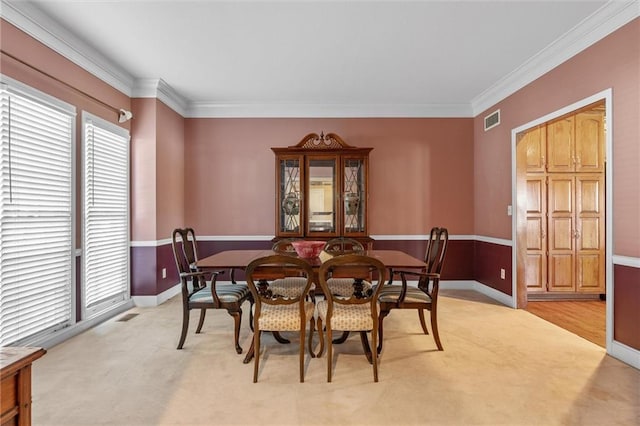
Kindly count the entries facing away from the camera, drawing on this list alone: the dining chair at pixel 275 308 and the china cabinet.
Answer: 1

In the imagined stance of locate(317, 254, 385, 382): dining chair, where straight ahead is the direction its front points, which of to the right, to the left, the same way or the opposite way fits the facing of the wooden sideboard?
to the right

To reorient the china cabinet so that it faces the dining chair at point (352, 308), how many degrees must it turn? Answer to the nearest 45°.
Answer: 0° — it already faces it

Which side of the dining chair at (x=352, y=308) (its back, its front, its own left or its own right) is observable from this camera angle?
back

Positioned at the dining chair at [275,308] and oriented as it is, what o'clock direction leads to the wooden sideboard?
The wooden sideboard is roughly at 7 o'clock from the dining chair.

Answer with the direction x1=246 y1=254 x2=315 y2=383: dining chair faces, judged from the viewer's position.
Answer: facing away from the viewer

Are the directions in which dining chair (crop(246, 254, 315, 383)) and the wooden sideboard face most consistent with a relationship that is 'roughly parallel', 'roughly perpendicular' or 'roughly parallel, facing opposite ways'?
roughly perpendicular

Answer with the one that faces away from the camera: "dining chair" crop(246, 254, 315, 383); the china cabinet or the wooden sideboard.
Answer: the dining chair

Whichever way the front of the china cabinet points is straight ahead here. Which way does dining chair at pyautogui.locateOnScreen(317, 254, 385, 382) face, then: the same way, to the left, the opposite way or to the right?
the opposite way

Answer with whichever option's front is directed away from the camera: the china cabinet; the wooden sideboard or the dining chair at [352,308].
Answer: the dining chair
